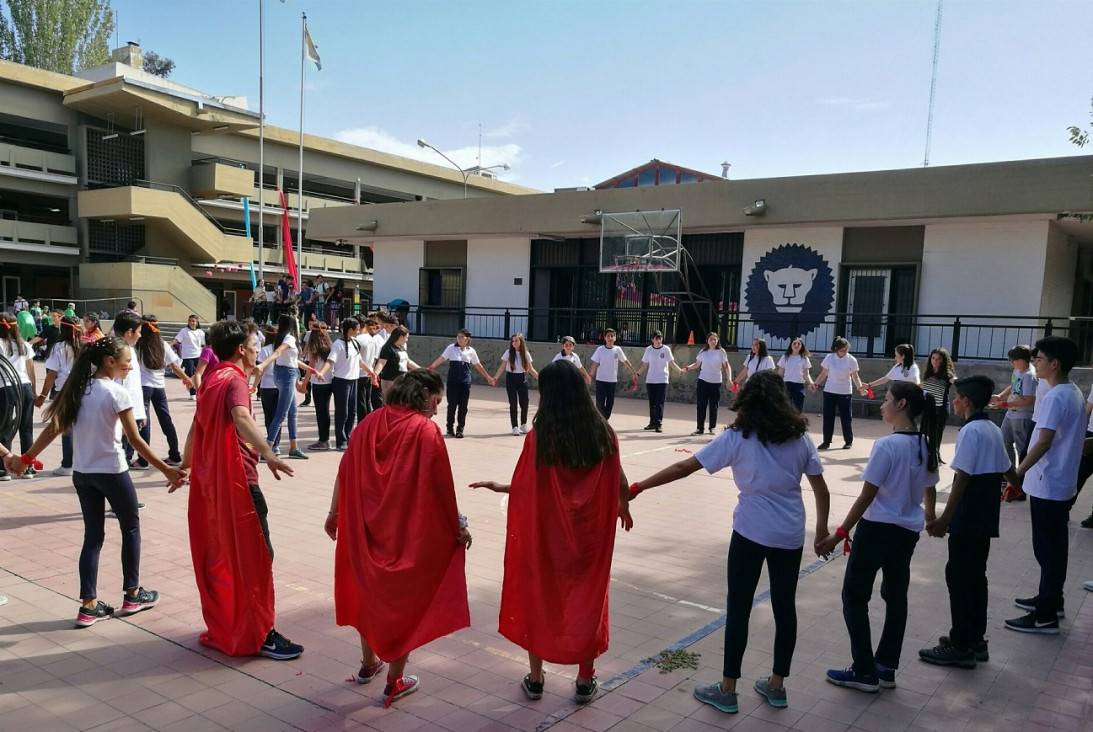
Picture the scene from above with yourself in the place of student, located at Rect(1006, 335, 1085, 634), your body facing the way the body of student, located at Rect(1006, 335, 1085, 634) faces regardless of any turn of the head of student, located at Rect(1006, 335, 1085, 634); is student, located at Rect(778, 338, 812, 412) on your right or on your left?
on your right

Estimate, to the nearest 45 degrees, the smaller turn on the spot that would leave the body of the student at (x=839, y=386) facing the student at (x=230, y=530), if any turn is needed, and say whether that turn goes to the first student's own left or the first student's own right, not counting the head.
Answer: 0° — they already face them

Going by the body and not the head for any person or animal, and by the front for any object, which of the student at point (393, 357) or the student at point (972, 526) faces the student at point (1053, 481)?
the student at point (393, 357)

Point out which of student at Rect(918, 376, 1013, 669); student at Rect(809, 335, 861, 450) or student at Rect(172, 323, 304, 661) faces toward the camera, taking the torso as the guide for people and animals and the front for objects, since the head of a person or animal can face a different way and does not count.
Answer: student at Rect(809, 335, 861, 450)

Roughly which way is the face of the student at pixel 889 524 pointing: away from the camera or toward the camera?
away from the camera

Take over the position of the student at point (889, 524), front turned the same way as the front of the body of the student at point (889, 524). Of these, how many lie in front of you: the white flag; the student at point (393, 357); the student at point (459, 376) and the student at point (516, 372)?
4

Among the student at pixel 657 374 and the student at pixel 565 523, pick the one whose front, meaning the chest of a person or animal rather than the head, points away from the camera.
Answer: the student at pixel 565 523

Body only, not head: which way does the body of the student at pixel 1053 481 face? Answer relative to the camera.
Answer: to the viewer's left

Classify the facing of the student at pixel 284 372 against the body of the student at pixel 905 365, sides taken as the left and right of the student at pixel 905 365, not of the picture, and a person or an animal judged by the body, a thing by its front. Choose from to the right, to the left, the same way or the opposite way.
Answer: the opposite way

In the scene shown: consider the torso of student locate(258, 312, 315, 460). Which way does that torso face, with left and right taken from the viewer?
facing to the right of the viewer

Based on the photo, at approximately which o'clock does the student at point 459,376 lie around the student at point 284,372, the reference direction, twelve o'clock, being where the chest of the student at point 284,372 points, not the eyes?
the student at point 459,376 is roughly at 11 o'clock from the student at point 284,372.

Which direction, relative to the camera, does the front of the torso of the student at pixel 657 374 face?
toward the camera

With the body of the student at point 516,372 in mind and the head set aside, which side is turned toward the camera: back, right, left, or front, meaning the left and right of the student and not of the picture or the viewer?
front

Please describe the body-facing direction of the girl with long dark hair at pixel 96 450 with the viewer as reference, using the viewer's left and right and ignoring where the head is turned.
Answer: facing away from the viewer and to the right of the viewer

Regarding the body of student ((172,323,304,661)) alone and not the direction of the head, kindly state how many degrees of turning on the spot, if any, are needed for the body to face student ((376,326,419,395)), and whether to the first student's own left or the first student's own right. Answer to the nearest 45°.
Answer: approximately 45° to the first student's own left

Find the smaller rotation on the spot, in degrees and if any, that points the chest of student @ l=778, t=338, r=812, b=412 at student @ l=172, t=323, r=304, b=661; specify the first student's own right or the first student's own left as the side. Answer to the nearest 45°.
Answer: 0° — they already face them

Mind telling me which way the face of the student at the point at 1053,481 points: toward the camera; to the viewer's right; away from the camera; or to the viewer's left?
to the viewer's left

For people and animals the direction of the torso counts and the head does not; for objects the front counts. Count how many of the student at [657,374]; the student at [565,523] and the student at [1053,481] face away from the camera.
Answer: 1
